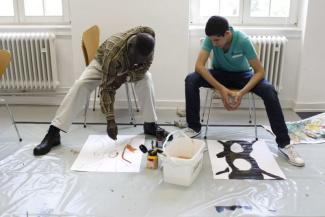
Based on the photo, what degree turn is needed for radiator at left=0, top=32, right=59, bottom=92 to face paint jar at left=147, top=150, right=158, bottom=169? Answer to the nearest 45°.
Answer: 0° — it already faces it

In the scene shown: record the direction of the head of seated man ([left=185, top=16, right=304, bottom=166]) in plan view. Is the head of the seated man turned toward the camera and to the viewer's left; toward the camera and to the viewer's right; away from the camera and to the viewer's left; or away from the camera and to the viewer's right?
toward the camera and to the viewer's left

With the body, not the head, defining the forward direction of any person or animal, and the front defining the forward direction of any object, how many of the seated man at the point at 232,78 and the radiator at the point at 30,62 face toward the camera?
2

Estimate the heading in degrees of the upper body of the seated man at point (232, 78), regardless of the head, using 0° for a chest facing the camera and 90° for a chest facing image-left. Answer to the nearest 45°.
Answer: approximately 0°

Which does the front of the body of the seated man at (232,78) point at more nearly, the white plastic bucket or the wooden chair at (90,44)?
the white plastic bucket

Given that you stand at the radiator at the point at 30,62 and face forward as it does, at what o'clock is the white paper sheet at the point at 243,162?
The white paper sheet is roughly at 11 o'clock from the radiator.

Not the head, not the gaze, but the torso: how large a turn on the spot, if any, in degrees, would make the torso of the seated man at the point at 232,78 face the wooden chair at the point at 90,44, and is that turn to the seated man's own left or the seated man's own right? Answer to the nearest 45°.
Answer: approximately 90° to the seated man's own right

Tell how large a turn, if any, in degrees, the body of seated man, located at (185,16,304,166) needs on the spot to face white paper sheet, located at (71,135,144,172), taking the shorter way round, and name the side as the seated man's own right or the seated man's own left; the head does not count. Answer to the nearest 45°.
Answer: approximately 45° to the seated man's own right

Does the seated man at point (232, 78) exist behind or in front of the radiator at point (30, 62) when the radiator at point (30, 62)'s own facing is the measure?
in front
